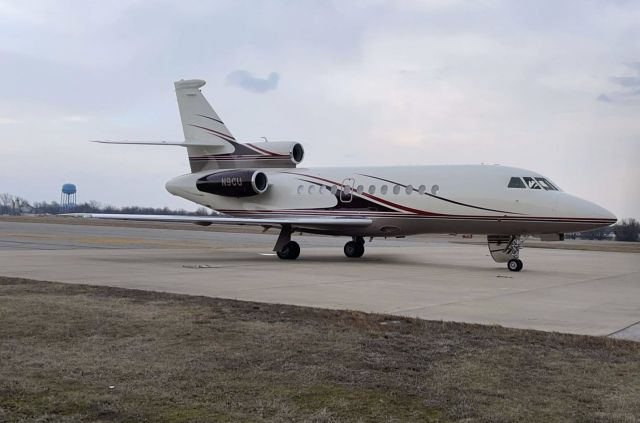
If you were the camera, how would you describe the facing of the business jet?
facing the viewer and to the right of the viewer

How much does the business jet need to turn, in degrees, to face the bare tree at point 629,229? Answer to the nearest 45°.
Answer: approximately 45° to its left
